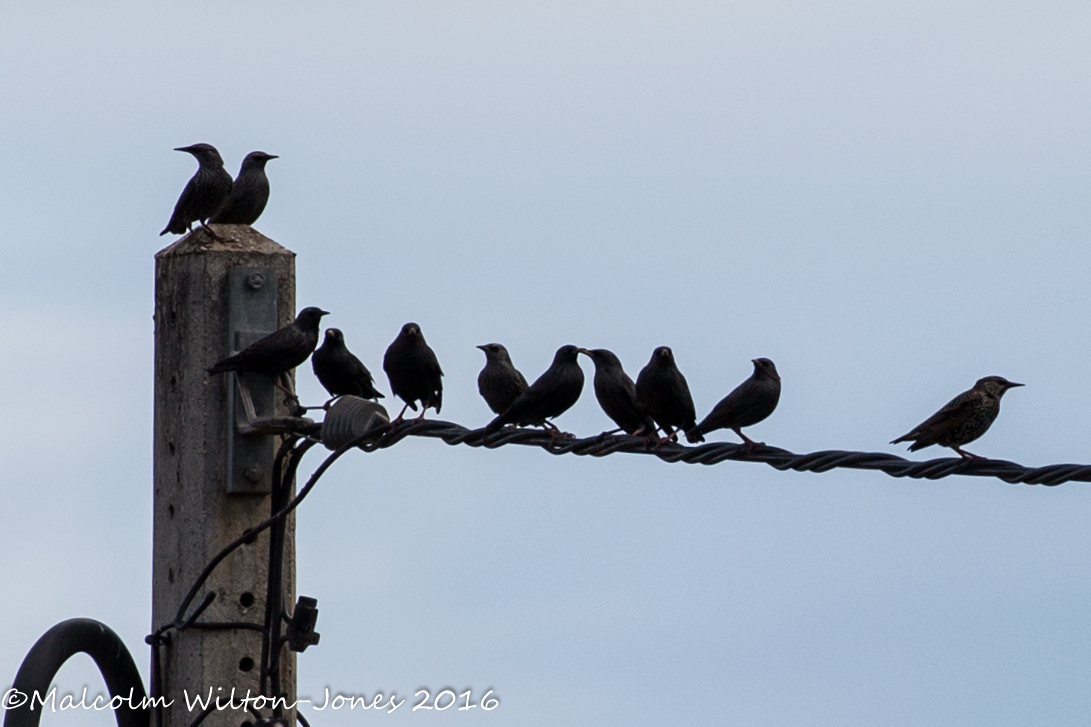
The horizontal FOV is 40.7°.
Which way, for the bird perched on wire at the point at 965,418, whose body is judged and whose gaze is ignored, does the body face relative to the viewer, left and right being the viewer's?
facing to the right of the viewer

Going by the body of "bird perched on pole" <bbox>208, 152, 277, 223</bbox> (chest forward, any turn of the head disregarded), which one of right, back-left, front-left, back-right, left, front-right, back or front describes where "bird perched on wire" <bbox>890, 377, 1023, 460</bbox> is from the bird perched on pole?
front

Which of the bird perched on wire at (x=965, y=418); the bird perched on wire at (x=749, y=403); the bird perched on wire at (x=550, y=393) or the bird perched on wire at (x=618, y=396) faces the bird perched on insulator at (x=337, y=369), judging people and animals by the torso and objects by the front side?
the bird perched on wire at (x=618, y=396)

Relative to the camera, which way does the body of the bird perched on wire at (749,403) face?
to the viewer's right

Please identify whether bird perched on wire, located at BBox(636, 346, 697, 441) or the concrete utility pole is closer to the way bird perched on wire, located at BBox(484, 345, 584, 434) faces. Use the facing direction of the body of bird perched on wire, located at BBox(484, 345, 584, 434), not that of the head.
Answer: the bird perched on wire

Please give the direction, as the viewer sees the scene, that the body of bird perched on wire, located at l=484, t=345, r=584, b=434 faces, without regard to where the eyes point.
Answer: to the viewer's right

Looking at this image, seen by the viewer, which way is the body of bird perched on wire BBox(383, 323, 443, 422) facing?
toward the camera

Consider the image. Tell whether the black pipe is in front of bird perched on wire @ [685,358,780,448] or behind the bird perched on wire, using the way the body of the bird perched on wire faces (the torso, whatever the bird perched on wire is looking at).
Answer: behind

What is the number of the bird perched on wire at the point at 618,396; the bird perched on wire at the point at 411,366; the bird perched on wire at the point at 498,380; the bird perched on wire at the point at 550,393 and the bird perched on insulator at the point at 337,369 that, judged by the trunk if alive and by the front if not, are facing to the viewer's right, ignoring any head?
1

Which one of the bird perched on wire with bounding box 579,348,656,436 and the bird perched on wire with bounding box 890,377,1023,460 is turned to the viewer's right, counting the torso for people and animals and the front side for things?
the bird perched on wire with bounding box 890,377,1023,460

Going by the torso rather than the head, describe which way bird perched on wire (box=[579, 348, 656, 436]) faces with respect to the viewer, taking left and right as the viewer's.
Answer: facing to the left of the viewer

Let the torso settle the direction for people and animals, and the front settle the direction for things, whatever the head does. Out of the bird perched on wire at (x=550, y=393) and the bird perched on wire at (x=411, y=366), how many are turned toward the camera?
1

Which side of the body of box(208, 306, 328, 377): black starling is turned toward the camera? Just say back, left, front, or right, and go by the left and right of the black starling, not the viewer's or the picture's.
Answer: right

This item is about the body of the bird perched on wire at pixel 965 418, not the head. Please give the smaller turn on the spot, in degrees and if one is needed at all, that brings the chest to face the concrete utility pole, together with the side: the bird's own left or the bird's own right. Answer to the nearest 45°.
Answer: approximately 135° to the bird's own right

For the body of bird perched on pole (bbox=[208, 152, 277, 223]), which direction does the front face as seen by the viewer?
to the viewer's right

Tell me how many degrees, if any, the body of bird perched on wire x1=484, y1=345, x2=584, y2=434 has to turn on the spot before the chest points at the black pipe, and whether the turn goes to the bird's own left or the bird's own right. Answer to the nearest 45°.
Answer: approximately 180°
